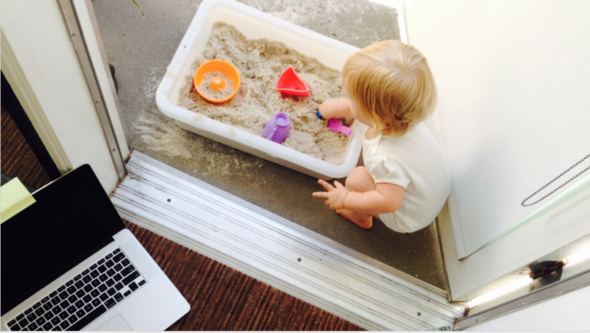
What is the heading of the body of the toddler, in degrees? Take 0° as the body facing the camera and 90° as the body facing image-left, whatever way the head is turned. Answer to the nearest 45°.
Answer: approximately 90°

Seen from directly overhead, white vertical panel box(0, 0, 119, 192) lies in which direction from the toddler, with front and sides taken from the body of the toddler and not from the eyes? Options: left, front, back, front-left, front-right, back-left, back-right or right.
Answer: front-left

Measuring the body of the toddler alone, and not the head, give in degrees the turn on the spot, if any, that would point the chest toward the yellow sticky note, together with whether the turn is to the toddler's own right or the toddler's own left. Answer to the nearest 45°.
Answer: approximately 45° to the toddler's own left

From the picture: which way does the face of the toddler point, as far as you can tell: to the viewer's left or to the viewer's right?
to the viewer's left

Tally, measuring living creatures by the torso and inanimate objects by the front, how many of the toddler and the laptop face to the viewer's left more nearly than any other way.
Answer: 1

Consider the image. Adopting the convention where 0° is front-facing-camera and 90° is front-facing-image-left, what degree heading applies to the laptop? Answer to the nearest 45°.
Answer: approximately 315°

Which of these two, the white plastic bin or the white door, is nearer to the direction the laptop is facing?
the white door

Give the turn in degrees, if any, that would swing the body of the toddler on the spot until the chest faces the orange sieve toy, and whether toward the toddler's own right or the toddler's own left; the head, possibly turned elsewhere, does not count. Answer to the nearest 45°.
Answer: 0° — they already face it
